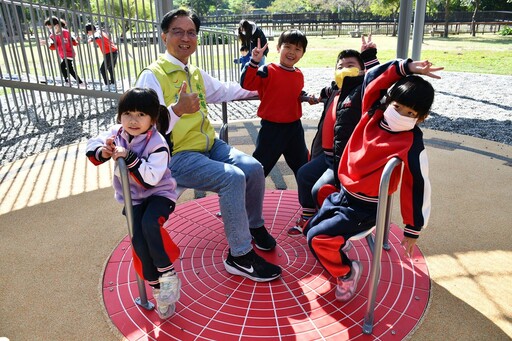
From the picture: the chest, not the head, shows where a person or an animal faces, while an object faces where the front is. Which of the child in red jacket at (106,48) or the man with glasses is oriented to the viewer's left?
the child in red jacket

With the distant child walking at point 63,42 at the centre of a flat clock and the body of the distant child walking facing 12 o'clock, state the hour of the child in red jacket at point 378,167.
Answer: The child in red jacket is roughly at 10 o'clock from the distant child walking.

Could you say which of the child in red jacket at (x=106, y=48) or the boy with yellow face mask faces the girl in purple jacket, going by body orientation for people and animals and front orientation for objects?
the boy with yellow face mask

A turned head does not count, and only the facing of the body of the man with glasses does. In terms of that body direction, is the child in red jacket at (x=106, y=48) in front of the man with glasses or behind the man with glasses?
behind

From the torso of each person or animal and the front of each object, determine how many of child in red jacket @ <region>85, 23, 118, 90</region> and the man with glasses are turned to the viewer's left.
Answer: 1

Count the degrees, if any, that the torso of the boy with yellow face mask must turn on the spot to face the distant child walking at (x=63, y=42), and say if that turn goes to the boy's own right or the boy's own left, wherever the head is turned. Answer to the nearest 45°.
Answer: approximately 90° to the boy's own right

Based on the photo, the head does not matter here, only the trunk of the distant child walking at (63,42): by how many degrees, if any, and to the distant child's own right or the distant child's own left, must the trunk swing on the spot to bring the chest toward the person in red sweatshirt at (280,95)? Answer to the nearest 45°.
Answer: approximately 45° to the distant child's own left

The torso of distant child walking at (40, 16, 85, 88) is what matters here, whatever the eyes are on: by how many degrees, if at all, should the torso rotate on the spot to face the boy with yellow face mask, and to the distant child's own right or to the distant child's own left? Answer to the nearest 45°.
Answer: approximately 45° to the distant child's own left
